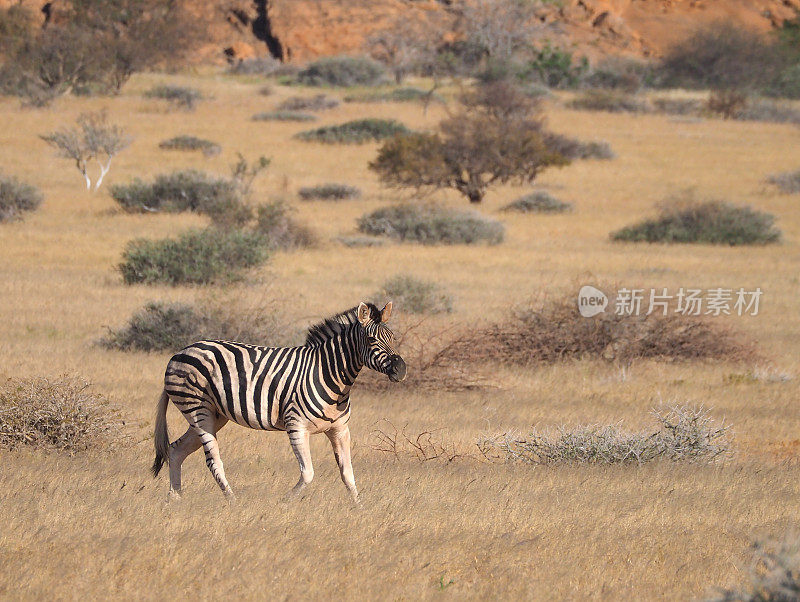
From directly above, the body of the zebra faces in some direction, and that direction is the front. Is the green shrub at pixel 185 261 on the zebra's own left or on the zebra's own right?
on the zebra's own left

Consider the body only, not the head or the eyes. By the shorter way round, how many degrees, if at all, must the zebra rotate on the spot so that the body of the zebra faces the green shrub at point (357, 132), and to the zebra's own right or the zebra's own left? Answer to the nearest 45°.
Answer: approximately 90° to the zebra's own left

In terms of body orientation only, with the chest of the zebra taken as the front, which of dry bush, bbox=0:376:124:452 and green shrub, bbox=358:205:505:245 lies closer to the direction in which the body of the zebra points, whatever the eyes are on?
the green shrub

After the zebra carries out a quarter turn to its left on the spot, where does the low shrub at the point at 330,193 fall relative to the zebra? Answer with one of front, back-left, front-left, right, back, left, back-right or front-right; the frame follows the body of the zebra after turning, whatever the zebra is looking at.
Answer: front

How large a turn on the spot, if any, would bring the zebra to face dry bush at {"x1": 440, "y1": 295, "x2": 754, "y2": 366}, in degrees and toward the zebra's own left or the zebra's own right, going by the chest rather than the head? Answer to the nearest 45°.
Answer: approximately 45° to the zebra's own left

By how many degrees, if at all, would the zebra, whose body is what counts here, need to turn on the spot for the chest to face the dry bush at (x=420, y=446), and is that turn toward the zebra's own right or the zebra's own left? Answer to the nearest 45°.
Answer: approximately 45° to the zebra's own left

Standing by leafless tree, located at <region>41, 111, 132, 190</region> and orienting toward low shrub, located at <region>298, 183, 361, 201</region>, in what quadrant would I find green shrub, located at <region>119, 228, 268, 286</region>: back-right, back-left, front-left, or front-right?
front-right

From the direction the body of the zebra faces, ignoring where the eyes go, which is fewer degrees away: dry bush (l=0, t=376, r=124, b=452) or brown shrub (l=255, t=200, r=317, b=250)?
the brown shrub

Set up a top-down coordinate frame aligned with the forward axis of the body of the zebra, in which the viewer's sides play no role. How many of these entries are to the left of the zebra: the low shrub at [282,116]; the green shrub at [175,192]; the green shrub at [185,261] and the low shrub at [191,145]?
4

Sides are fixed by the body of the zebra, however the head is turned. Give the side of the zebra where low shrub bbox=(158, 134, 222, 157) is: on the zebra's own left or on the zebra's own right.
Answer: on the zebra's own left

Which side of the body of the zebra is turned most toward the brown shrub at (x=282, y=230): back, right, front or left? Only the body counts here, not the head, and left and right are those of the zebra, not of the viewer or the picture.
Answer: left

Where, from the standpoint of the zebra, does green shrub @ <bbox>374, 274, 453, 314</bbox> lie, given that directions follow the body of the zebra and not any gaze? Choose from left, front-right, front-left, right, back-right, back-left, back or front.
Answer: left

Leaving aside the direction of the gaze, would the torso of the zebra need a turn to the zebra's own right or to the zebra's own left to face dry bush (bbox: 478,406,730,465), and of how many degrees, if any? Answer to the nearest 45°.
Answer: approximately 45° to the zebra's own left

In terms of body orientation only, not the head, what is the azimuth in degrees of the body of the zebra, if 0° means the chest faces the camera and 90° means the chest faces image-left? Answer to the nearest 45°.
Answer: approximately 270°
